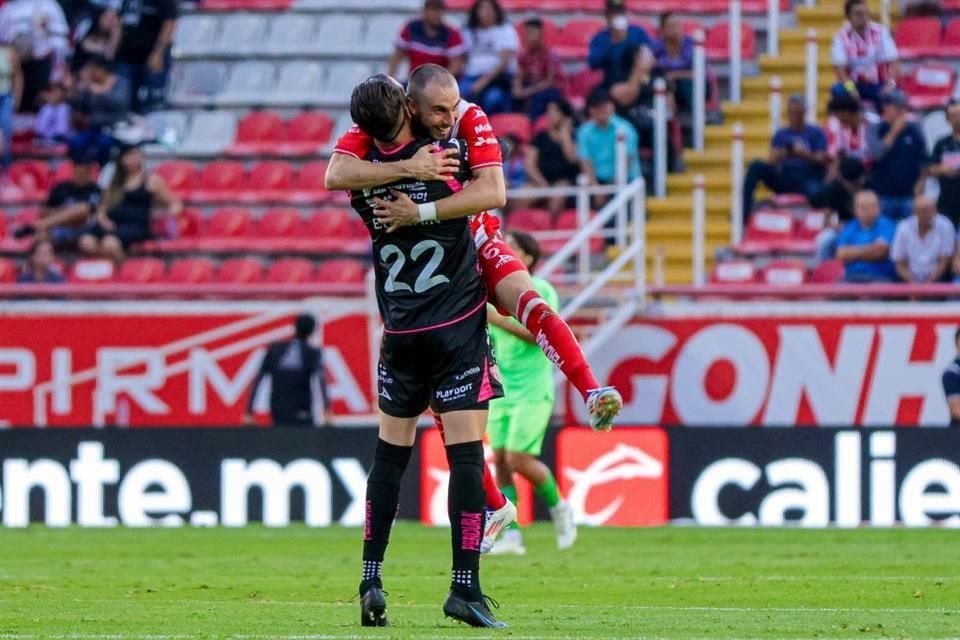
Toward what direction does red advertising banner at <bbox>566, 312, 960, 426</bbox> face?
toward the camera

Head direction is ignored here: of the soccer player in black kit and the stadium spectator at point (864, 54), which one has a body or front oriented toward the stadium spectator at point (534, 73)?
the soccer player in black kit

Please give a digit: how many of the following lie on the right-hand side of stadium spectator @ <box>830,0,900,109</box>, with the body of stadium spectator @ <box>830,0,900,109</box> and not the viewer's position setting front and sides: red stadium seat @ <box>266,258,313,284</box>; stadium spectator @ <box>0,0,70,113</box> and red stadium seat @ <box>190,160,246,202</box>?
3

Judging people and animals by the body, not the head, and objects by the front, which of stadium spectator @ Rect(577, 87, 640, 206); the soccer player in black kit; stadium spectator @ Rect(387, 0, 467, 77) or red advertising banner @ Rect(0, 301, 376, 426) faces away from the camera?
the soccer player in black kit

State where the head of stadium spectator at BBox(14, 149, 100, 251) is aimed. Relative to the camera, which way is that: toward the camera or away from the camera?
toward the camera

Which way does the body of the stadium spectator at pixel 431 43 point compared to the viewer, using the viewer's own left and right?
facing the viewer

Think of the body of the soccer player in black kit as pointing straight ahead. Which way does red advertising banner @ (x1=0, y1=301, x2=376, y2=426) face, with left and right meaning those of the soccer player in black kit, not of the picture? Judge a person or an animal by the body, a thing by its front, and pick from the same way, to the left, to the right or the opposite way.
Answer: the opposite way

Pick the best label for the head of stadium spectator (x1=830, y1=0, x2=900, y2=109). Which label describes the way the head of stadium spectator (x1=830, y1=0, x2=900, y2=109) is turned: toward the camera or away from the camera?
toward the camera

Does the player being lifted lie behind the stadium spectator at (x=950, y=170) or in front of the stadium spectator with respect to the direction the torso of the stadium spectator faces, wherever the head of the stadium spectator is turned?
in front

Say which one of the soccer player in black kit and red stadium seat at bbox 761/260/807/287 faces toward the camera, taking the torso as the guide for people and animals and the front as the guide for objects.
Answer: the red stadium seat

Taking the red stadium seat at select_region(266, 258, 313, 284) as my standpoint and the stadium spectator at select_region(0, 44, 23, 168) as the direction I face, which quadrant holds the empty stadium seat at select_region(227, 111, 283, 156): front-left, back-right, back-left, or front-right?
front-right

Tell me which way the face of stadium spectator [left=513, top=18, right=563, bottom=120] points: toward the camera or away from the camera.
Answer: toward the camera

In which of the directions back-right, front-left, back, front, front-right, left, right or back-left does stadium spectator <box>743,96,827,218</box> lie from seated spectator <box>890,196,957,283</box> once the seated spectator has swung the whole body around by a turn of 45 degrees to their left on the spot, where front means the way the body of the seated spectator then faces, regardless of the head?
back

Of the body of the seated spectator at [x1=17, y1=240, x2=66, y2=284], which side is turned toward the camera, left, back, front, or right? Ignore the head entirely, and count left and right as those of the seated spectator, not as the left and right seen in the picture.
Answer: front

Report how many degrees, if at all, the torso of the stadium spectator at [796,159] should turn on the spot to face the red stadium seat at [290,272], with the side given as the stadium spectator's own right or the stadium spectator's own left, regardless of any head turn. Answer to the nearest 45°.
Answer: approximately 45° to the stadium spectator's own right

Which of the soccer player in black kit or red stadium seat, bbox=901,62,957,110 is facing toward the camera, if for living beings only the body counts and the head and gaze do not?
the red stadium seat

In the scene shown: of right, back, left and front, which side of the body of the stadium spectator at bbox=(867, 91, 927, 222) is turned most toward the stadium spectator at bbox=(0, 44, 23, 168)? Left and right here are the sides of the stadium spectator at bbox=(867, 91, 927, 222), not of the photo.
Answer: right

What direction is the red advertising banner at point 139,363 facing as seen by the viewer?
toward the camera

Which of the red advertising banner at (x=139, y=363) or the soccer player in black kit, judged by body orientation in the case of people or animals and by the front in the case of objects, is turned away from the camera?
the soccer player in black kit

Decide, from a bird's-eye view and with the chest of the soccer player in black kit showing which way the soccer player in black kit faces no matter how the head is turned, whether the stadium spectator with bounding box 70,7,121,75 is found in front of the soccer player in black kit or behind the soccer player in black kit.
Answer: in front

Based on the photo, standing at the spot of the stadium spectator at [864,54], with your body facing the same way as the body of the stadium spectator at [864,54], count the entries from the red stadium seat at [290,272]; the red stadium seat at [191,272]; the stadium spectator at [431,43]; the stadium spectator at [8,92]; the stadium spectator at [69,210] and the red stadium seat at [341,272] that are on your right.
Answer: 6

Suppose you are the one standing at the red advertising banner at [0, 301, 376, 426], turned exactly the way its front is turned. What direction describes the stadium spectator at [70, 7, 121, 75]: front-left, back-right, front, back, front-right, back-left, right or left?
back

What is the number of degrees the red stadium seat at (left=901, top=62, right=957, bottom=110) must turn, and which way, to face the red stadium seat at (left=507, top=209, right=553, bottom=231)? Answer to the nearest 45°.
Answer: approximately 90° to its right

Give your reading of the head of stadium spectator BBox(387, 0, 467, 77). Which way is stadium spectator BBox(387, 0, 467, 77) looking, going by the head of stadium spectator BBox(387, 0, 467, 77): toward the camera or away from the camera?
toward the camera
